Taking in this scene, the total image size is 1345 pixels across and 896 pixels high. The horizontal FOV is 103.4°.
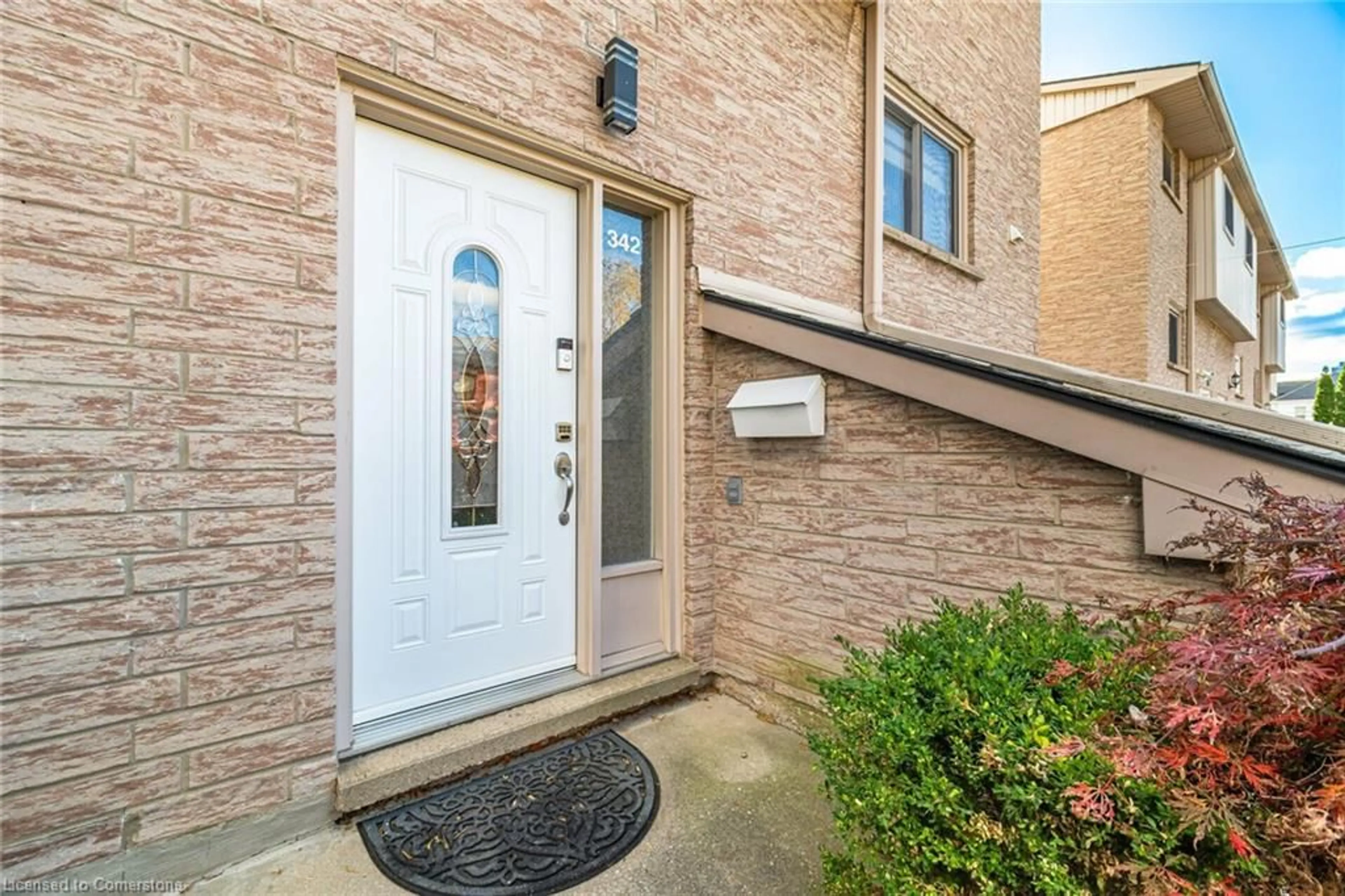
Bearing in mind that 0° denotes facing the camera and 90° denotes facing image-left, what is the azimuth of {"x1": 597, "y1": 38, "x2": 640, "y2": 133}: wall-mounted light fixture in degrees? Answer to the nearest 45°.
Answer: approximately 315°

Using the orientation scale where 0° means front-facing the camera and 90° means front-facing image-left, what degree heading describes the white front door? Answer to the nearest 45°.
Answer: approximately 315°

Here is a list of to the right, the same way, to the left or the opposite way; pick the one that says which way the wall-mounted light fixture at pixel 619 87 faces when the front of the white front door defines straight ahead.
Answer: the same way

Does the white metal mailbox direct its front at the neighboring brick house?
no

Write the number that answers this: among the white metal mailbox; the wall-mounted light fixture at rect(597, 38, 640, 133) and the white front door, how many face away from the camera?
0

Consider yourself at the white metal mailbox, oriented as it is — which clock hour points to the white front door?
The white front door is roughly at 1 o'clock from the white metal mailbox.

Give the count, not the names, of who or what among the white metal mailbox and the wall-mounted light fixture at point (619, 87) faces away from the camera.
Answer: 0

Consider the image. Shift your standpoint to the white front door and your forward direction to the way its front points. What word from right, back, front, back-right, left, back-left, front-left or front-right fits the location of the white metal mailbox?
front-left

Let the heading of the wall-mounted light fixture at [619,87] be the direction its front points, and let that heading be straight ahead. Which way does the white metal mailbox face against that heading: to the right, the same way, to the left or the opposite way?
to the right

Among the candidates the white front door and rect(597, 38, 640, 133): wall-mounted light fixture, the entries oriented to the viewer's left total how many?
0

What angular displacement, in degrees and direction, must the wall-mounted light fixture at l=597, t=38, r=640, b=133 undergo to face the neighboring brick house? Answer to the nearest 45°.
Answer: approximately 90° to its left

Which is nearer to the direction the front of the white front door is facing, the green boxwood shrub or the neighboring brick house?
the green boxwood shrub

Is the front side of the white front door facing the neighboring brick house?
no

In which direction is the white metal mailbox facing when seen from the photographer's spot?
facing the viewer and to the left of the viewer
